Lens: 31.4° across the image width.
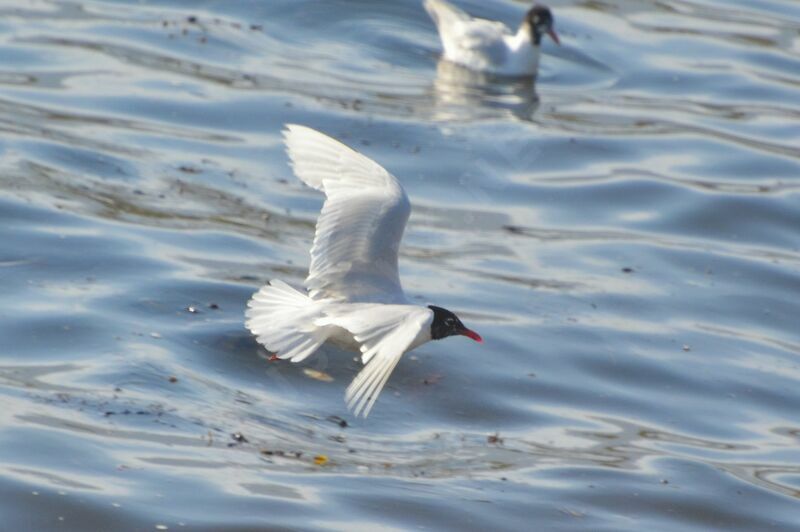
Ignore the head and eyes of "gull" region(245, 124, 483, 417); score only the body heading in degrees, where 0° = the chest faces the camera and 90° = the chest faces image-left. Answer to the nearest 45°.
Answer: approximately 270°

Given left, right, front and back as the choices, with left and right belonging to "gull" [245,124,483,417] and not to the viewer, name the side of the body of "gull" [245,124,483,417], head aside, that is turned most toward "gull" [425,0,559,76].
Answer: left

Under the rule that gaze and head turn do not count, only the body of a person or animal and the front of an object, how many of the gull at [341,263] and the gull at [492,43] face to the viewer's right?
2

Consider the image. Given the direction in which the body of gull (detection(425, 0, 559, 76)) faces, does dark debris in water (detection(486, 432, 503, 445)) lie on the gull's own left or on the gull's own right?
on the gull's own right

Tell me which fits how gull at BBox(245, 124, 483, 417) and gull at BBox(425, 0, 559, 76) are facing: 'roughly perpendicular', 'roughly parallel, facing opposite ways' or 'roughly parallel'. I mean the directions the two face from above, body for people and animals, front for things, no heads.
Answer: roughly parallel

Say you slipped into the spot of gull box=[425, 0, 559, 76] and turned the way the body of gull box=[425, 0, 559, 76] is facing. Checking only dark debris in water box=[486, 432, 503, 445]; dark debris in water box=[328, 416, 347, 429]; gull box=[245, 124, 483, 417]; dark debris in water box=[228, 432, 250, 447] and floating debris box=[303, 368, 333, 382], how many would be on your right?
5

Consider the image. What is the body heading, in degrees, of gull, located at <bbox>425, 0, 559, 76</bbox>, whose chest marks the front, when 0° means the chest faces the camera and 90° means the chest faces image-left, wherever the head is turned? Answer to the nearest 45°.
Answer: approximately 270°

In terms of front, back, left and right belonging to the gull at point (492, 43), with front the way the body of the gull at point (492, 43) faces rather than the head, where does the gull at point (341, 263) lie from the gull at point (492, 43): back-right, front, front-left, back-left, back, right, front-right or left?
right

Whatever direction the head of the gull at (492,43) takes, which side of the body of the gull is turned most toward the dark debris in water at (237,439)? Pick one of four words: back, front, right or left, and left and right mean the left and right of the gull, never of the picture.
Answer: right

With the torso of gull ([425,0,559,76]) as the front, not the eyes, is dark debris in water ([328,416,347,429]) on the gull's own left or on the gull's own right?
on the gull's own right
